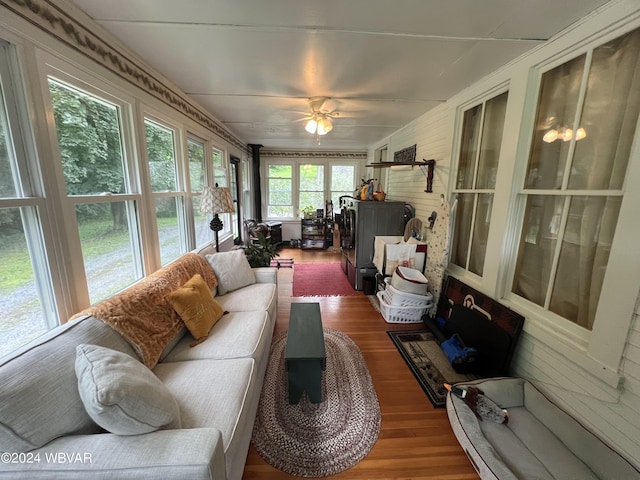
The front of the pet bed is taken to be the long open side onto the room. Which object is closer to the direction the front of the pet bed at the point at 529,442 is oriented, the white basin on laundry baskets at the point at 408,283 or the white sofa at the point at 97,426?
the white sofa

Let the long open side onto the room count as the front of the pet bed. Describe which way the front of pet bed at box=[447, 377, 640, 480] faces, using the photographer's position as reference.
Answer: facing the viewer and to the left of the viewer

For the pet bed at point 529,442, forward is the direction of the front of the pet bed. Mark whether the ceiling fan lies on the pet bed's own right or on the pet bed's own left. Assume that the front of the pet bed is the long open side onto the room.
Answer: on the pet bed's own right

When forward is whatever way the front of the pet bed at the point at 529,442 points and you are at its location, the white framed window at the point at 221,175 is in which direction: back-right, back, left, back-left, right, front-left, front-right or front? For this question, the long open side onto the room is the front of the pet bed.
front-right

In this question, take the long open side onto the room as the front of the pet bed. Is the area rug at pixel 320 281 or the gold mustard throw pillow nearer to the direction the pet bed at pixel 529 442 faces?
the gold mustard throw pillow

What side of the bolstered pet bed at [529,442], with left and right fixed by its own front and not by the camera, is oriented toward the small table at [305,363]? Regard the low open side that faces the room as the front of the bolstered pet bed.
front
